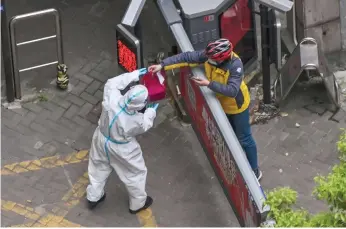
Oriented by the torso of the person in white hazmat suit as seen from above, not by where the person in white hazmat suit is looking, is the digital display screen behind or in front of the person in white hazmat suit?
in front

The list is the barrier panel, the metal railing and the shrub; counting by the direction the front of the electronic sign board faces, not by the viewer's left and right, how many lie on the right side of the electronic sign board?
1

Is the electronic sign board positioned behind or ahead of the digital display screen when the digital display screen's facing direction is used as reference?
ahead

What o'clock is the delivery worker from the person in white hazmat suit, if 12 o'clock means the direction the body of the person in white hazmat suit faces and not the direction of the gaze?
The delivery worker is roughly at 1 o'clock from the person in white hazmat suit.

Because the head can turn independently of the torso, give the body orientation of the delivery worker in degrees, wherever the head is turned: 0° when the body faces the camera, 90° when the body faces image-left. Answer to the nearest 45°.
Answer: approximately 45°

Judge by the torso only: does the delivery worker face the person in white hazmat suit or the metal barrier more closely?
the person in white hazmat suit

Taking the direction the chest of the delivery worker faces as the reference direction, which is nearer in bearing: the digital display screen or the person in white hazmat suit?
the person in white hazmat suit
